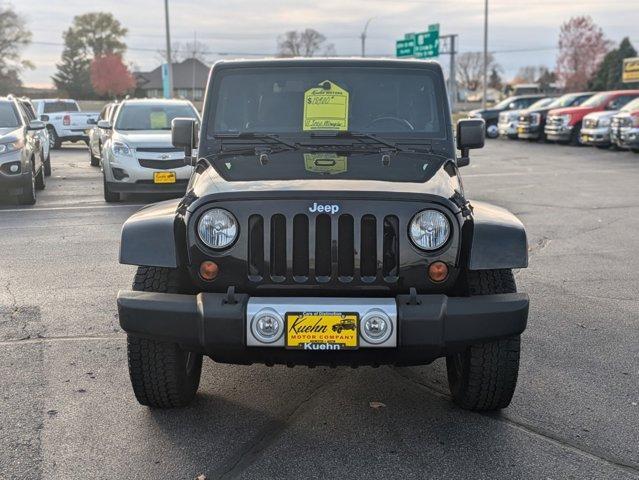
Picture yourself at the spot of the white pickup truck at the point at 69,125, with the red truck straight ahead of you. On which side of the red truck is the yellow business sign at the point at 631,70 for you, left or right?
left

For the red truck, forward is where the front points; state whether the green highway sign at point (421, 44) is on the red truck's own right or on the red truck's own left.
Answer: on the red truck's own right

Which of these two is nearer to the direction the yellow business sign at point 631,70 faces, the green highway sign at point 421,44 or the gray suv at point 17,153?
the gray suv

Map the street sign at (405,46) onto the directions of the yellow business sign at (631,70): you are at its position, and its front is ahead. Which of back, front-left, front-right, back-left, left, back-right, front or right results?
right

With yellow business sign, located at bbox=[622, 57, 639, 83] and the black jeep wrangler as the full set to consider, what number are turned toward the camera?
2

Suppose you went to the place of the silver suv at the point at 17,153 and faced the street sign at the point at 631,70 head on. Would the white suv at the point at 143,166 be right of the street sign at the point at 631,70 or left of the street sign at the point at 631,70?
right

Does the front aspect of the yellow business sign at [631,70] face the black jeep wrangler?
yes

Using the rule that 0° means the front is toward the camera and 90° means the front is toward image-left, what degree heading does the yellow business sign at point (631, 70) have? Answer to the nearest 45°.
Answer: approximately 0°

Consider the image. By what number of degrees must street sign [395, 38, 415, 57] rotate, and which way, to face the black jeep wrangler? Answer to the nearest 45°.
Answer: approximately 45° to its left

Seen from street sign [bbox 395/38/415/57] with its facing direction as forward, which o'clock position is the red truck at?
The red truck is roughly at 10 o'clock from the street sign.

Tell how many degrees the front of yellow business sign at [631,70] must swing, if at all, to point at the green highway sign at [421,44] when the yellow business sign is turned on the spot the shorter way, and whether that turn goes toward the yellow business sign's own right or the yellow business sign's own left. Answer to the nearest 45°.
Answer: approximately 90° to the yellow business sign's own right

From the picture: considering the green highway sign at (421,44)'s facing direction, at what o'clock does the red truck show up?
The red truck is roughly at 10 o'clock from the green highway sign.

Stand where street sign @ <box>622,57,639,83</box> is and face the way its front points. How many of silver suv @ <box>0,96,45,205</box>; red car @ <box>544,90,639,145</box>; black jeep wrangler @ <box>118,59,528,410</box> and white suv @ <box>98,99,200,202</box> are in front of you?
4

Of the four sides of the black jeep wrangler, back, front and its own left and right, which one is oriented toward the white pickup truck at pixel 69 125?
back
